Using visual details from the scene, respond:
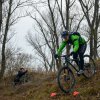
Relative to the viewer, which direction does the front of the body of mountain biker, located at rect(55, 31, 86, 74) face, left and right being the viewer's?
facing the viewer and to the left of the viewer

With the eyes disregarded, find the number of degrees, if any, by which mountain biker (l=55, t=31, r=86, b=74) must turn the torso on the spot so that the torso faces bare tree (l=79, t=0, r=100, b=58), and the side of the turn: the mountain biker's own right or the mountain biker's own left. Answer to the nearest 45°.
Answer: approximately 135° to the mountain biker's own right

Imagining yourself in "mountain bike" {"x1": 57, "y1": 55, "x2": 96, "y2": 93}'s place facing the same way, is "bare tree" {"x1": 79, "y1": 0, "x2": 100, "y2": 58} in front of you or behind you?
behind
